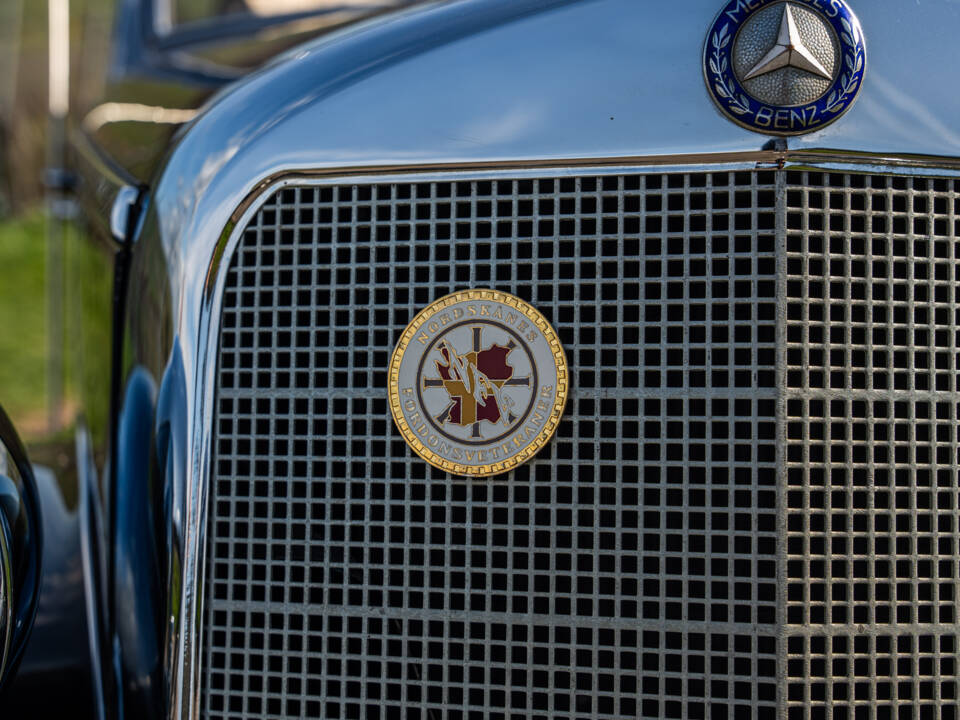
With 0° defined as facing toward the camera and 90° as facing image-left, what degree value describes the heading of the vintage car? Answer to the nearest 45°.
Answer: approximately 0°
